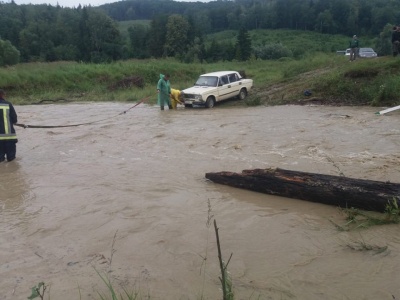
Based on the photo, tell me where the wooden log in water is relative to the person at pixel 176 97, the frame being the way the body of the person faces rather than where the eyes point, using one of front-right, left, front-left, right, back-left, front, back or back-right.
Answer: right

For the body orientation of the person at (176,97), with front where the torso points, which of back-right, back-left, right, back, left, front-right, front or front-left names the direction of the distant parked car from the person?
front-left

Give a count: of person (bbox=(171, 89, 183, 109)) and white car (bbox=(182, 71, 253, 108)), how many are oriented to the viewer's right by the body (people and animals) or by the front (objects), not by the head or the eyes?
1

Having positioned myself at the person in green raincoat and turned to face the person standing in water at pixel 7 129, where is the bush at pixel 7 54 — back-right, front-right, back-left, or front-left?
back-right

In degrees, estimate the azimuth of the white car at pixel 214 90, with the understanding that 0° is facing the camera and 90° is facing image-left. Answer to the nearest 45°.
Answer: approximately 45°

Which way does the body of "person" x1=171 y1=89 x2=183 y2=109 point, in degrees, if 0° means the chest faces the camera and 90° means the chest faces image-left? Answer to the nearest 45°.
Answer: approximately 270°

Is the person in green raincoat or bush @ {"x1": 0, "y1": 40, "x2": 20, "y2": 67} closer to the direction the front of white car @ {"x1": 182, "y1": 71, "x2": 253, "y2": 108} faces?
the person in green raincoat

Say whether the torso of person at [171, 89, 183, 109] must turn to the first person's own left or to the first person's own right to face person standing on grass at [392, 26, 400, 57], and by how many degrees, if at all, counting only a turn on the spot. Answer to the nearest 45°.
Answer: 0° — they already face them

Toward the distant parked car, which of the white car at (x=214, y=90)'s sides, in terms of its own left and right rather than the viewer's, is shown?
back

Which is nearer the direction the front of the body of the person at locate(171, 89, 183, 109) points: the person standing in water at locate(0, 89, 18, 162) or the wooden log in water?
the wooden log in water

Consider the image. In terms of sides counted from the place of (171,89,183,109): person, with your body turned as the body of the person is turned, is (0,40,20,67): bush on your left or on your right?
on your left

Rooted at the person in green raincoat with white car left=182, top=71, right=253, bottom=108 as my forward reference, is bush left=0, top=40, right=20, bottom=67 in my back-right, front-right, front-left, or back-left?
back-left

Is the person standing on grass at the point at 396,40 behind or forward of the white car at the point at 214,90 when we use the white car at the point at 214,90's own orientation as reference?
behind

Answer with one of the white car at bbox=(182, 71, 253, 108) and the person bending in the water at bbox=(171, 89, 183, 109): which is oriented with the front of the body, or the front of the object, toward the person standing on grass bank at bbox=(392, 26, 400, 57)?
the person bending in the water at bbox=(171, 89, 183, 109)

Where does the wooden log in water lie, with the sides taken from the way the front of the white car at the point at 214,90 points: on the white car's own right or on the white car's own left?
on the white car's own left
